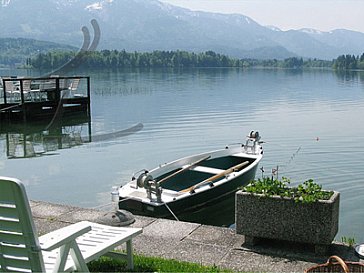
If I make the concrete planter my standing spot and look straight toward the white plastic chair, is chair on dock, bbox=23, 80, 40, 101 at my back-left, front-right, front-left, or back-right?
back-right

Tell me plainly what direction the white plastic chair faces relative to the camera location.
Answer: facing away from the viewer and to the right of the viewer

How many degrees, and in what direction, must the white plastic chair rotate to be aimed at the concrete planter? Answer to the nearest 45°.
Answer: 0° — it already faces it

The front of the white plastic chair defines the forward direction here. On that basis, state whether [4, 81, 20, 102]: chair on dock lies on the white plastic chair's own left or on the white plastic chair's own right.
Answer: on the white plastic chair's own left

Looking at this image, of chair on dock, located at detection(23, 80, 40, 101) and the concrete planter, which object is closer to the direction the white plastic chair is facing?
the concrete planter

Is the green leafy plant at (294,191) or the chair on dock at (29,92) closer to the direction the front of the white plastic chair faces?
the green leafy plant

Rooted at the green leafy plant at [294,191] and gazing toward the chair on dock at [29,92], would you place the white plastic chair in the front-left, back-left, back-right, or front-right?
back-left

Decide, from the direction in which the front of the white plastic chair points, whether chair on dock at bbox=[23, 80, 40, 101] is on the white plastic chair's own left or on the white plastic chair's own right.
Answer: on the white plastic chair's own left
